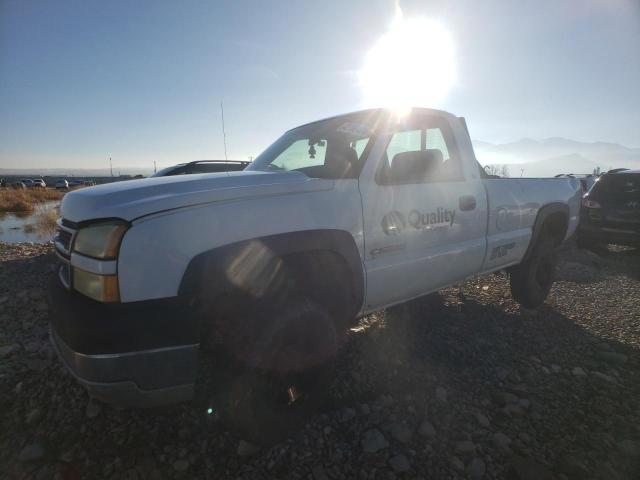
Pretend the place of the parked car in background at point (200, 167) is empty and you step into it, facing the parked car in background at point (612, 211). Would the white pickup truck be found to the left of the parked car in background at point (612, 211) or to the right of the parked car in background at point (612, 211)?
right

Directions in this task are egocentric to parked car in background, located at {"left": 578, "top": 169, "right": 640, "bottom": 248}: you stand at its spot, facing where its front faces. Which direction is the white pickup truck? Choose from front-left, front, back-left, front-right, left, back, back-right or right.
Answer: back

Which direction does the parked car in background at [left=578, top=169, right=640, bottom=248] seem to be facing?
away from the camera

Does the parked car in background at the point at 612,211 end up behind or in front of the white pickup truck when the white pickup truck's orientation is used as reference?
behind

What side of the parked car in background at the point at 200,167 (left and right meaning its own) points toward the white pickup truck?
left

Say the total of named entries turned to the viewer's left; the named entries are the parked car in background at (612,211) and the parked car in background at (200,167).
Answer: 1

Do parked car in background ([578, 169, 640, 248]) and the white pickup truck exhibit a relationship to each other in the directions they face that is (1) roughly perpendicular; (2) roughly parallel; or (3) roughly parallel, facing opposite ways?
roughly parallel, facing opposite ways

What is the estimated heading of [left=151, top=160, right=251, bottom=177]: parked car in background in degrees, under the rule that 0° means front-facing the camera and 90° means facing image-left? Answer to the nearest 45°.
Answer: approximately 90°

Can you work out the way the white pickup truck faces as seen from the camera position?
facing the viewer and to the left of the viewer

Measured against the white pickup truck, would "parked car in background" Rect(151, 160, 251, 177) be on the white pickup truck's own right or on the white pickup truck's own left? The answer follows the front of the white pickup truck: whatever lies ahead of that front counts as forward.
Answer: on the white pickup truck's own right

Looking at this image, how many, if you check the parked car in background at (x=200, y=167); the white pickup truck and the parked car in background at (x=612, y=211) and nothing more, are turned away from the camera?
1

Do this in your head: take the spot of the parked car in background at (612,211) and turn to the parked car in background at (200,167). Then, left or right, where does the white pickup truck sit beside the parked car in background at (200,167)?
left

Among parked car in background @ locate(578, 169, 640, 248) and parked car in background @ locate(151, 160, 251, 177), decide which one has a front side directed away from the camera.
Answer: parked car in background @ locate(578, 169, 640, 248)
